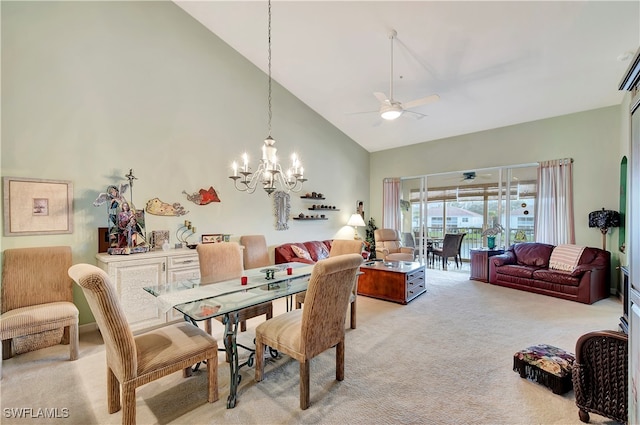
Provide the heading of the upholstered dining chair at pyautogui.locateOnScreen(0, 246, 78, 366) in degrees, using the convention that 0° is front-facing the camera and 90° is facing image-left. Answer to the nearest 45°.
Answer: approximately 0°

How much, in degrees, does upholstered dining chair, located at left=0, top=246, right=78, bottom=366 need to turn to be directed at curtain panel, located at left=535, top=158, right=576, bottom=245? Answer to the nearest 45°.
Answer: approximately 45° to its left

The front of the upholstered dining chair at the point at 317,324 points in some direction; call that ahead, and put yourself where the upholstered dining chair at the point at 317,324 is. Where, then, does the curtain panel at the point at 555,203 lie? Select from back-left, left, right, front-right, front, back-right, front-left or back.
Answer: right

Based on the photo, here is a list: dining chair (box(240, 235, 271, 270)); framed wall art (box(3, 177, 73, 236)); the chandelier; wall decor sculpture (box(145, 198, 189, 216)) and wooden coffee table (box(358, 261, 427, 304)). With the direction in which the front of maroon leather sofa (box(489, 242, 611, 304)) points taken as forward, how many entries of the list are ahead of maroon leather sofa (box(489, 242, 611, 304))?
5

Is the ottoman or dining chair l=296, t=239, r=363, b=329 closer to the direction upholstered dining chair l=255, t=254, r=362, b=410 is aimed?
the dining chair

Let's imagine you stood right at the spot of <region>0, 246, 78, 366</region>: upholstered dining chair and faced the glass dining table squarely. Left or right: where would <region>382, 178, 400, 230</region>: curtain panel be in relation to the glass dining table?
left

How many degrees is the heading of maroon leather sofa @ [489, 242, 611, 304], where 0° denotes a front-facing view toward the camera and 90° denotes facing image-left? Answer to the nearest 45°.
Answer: approximately 45°

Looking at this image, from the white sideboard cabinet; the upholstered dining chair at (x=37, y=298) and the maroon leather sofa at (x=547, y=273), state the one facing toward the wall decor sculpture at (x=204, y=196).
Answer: the maroon leather sofa

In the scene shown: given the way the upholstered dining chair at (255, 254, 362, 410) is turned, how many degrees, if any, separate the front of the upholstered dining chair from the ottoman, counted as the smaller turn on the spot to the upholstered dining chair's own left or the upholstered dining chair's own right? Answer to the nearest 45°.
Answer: approximately 135° to the upholstered dining chair's own right

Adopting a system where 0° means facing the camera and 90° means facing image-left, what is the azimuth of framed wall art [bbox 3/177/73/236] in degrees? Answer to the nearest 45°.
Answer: approximately 315°

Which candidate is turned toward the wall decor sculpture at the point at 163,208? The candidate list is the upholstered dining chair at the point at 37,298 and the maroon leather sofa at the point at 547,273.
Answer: the maroon leather sofa

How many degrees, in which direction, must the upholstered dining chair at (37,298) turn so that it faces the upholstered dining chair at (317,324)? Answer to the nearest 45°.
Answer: approximately 45° to its left

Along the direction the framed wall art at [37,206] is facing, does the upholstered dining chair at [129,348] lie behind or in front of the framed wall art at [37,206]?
in front
